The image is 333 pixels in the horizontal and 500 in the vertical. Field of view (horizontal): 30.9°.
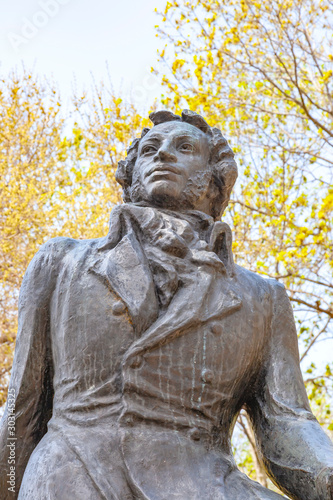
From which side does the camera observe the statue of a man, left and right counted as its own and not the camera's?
front
